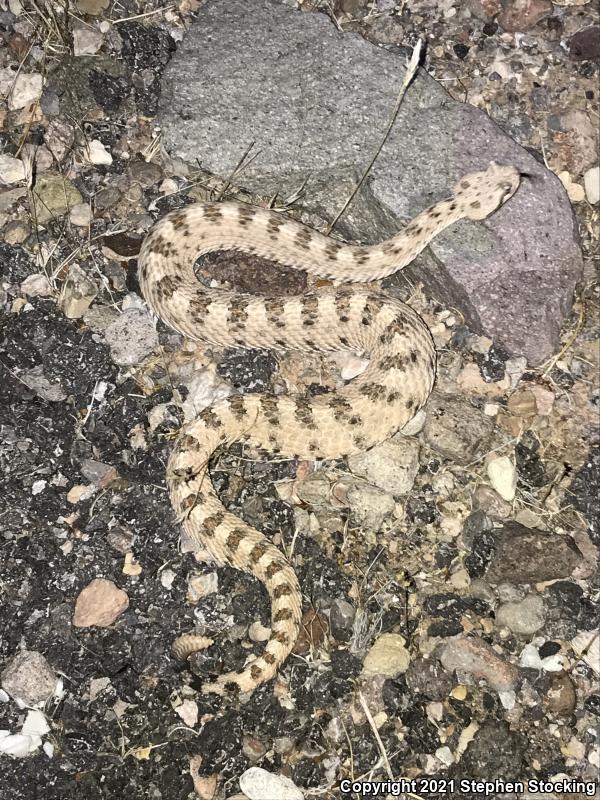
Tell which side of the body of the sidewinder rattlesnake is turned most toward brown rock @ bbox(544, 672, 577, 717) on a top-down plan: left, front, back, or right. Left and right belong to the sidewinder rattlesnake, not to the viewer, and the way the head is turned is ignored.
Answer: right

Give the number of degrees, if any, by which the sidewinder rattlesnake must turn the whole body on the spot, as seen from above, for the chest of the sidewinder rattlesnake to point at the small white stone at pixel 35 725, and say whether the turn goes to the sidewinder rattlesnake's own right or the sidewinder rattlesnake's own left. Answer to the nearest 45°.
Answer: approximately 135° to the sidewinder rattlesnake's own right

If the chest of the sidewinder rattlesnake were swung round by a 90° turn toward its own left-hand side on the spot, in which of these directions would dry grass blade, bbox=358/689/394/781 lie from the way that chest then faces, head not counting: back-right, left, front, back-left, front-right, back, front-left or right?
back

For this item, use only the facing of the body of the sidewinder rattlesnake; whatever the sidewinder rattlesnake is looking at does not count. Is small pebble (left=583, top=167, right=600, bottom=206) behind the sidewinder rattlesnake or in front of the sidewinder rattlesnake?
in front

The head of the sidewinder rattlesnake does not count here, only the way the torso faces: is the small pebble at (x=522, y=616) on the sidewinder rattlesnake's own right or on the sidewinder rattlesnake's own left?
on the sidewinder rattlesnake's own right

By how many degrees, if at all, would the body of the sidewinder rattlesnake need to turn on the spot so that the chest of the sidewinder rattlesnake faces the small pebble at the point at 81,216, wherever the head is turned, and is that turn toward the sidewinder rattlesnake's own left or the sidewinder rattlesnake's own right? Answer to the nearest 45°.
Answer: approximately 135° to the sidewinder rattlesnake's own left

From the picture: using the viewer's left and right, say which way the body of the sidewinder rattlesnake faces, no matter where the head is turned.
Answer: facing away from the viewer and to the right of the viewer

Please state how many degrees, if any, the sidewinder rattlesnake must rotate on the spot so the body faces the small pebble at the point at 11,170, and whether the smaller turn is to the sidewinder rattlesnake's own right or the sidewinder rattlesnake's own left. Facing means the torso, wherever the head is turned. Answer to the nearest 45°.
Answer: approximately 135° to the sidewinder rattlesnake's own left

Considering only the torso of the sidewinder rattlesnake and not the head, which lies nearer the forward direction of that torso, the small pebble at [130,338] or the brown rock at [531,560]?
the brown rock

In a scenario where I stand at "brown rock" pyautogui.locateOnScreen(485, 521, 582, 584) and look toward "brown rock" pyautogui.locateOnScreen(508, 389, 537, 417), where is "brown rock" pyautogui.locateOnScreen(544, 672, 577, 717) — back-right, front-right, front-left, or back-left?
back-right
